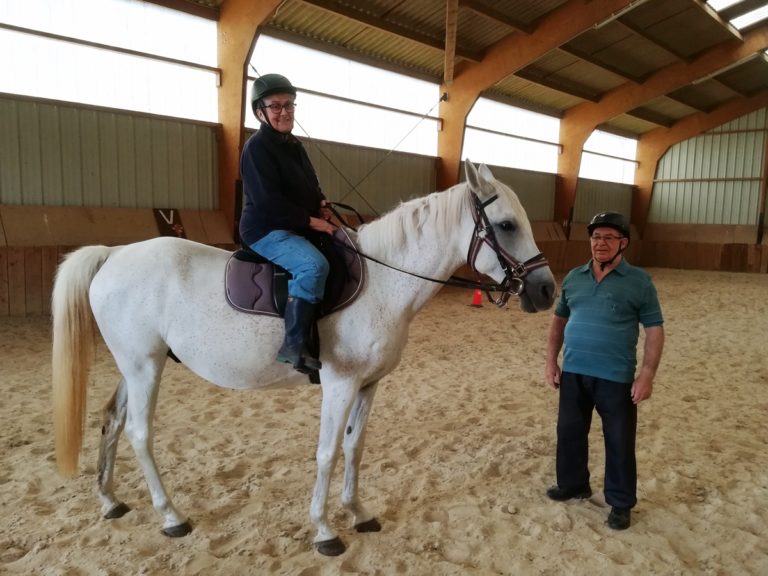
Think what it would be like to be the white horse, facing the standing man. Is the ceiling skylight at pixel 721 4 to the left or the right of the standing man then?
left

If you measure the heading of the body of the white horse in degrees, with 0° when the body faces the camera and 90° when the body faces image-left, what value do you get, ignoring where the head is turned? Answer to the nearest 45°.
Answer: approximately 270°

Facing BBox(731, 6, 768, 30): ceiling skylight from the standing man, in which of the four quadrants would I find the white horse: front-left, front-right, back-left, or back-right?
back-left

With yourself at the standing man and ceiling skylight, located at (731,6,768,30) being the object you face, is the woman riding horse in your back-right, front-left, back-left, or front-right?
back-left

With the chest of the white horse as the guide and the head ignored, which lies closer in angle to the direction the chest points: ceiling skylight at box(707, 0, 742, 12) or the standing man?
the standing man

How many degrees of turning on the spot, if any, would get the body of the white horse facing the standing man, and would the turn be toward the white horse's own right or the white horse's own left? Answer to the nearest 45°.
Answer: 0° — it already faces them

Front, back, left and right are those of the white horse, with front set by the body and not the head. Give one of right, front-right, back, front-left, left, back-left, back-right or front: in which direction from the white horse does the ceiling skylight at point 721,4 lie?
front-left

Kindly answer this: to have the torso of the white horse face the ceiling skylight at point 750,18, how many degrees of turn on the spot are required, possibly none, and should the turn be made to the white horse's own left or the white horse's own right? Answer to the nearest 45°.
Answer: approximately 45° to the white horse's own left
